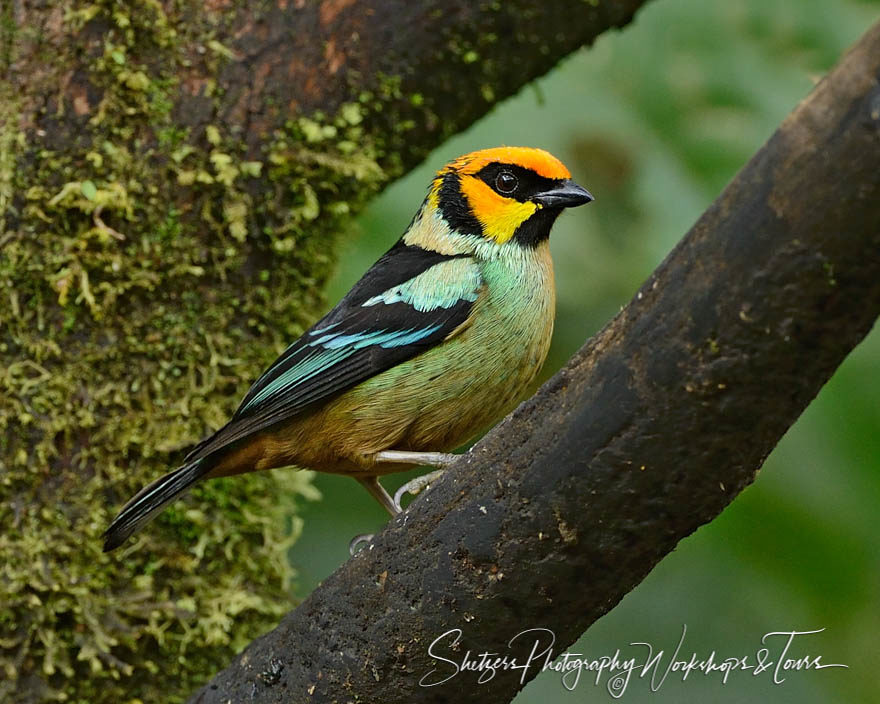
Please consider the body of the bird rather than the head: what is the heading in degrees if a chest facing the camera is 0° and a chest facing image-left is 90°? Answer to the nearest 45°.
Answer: approximately 270°
